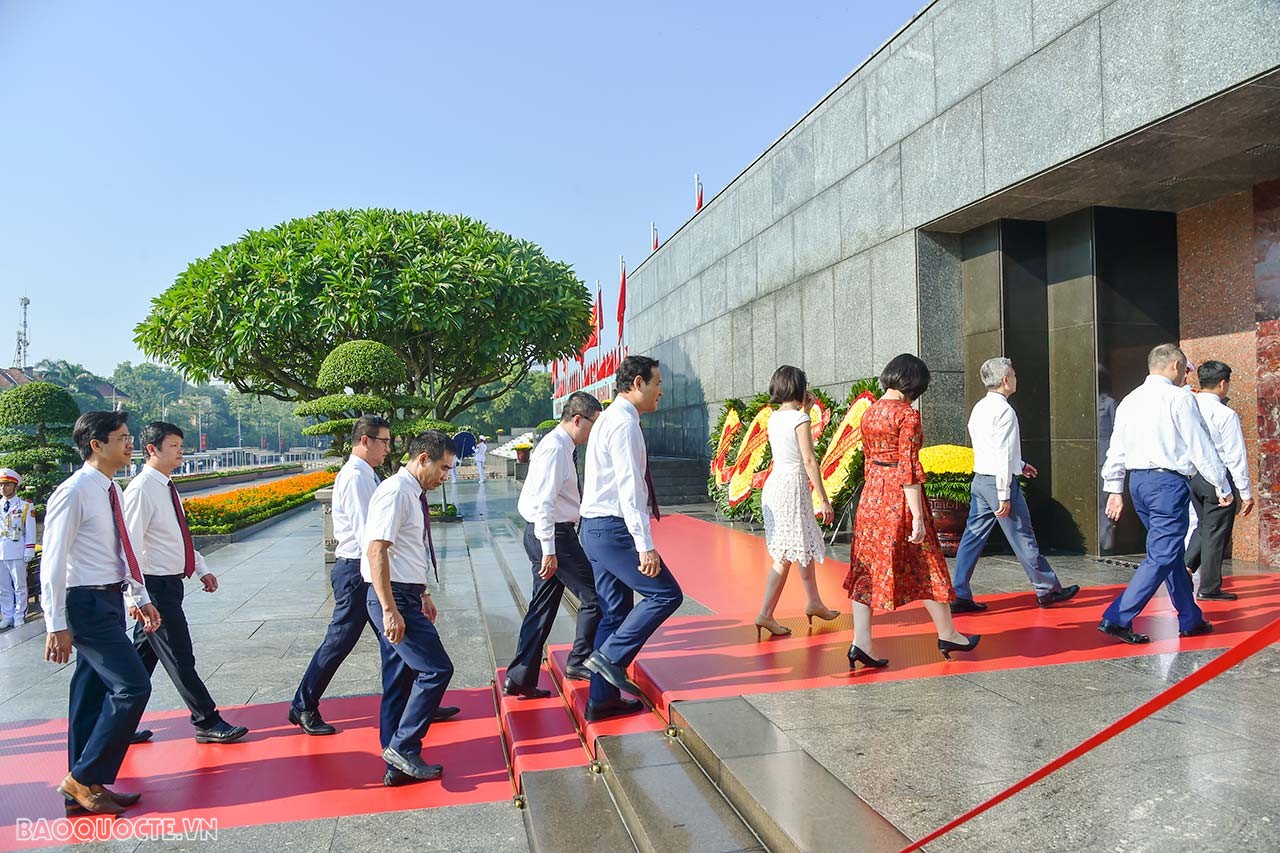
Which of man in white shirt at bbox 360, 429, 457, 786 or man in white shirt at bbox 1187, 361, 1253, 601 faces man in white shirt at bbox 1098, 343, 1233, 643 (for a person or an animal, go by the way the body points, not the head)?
man in white shirt at bbox 360, 429, 457, 786

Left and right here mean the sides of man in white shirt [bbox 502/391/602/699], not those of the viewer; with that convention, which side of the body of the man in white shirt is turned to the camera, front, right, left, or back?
right

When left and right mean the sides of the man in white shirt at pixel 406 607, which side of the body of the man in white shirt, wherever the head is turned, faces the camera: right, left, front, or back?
right

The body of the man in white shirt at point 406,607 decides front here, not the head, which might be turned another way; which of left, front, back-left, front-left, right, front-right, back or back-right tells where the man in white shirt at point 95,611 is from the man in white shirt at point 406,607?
back

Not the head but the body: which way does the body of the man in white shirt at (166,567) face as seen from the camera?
to the viewer's right

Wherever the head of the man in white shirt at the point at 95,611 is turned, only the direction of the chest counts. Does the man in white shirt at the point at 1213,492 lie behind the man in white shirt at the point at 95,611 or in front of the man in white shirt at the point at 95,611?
in front

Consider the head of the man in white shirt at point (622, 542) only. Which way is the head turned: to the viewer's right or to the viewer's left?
to the viewer's right

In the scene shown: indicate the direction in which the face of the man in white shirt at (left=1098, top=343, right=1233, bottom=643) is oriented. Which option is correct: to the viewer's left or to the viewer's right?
to the viewer's right

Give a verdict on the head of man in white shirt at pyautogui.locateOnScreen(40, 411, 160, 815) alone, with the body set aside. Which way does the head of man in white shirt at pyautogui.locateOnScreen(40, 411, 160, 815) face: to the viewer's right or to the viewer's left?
to the viewer's right

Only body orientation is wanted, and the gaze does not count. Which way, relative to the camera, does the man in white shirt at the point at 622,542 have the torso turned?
to the viewer's right

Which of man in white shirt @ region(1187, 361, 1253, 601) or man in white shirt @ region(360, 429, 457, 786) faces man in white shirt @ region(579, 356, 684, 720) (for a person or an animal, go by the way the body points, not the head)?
man in white shirt @ region(360, 429, 457, 786)

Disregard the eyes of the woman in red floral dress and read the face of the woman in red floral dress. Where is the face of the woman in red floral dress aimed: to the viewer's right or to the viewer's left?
to the viewer's right
